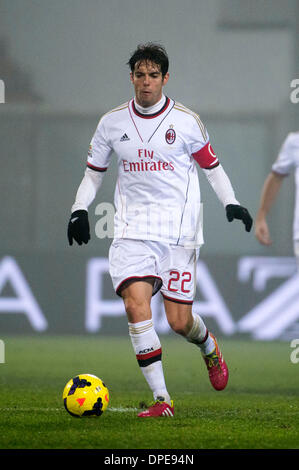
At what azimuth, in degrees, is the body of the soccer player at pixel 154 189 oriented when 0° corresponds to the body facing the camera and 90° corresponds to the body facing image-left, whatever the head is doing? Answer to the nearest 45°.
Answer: approximately 0°

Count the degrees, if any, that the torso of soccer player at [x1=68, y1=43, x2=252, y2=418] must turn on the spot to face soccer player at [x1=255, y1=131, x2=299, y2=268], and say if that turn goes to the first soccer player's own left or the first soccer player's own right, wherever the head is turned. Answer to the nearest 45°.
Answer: approximately 135° to the first soccer player's own left
